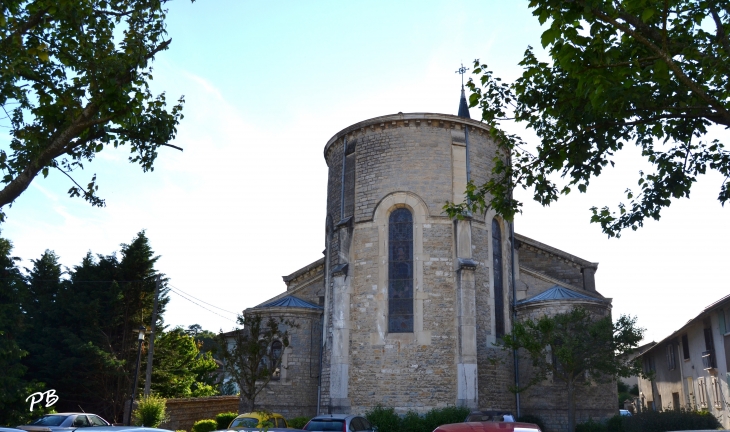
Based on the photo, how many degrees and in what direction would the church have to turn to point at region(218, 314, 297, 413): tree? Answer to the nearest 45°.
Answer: approximately 90° to its left

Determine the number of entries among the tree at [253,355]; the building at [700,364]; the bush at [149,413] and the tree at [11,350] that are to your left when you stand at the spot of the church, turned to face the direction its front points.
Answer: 3

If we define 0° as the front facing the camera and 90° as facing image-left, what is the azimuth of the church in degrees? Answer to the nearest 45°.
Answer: approximately 180°

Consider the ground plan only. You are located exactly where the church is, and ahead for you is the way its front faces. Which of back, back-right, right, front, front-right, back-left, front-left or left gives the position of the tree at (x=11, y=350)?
left

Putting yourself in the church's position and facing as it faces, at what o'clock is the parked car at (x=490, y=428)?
The parked car is roughly at 6 o'clock from the church.

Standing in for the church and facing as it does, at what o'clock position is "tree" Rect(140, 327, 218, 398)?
The tree is roughly at 10 o'clock from the church.

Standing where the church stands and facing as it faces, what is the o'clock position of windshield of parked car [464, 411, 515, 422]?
The windshield of parked car is roughly at 5 o'clock from the church.

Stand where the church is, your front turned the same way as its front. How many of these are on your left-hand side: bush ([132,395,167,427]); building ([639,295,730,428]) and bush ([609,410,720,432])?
1

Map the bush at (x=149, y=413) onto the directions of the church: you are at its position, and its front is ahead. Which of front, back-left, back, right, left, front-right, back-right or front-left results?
left

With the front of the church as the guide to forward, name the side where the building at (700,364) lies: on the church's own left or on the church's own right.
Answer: on the church's own right

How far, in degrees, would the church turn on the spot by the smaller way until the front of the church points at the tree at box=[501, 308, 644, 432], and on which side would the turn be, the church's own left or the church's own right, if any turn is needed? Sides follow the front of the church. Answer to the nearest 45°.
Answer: approximately 90° to the church's own right

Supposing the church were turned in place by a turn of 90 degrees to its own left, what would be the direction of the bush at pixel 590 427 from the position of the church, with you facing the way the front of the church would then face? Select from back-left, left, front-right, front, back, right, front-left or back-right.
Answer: back
